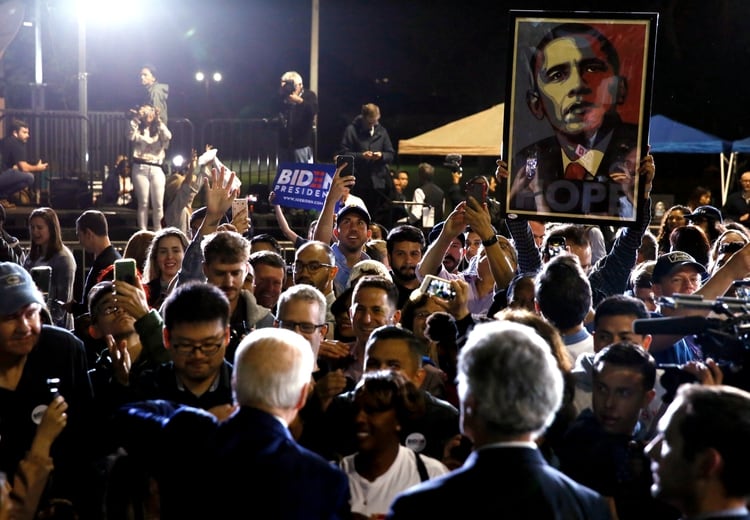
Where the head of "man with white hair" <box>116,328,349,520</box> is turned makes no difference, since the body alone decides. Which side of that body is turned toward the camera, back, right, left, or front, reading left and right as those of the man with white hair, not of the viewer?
back

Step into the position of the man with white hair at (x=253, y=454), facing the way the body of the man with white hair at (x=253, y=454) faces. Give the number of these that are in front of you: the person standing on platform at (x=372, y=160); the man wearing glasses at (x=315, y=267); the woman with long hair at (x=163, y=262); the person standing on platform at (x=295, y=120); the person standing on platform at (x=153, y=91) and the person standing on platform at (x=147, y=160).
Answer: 6

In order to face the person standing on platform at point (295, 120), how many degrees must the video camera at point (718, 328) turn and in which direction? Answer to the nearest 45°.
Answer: approximately 45° to its right

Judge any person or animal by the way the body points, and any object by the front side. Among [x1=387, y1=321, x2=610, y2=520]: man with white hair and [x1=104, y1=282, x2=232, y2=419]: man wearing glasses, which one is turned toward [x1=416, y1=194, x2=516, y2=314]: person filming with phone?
the man with white hair

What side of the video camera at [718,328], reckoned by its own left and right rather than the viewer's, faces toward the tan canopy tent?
right

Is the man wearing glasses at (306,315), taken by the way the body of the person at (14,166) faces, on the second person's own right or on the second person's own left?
on the second person's own right

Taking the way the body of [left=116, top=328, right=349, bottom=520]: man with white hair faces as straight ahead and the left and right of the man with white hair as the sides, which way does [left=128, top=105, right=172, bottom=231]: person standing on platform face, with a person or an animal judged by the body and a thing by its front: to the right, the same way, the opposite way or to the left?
the opposite way

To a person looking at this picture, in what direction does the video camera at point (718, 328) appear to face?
facing to the left of the viewer

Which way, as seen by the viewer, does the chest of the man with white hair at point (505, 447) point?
away from the camera

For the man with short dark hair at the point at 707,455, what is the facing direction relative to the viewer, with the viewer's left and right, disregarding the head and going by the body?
facing to the left of the viewer

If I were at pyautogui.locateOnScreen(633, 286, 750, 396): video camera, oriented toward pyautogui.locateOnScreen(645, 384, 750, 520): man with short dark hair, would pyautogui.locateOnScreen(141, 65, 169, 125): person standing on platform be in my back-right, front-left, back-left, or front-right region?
back-right

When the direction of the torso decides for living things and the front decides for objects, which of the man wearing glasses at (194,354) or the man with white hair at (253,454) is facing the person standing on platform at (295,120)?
the man with white hair

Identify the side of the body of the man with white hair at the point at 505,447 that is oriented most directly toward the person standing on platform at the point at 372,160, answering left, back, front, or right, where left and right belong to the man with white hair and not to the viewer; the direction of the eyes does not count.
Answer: front

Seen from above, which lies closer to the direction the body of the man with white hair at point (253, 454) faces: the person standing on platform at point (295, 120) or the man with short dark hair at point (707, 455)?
the person standing on platform

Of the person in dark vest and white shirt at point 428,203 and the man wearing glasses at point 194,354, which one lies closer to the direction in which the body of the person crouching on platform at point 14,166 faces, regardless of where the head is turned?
the person in dark vest and white shirt

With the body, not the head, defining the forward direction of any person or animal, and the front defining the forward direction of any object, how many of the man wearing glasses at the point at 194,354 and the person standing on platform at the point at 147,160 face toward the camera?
2

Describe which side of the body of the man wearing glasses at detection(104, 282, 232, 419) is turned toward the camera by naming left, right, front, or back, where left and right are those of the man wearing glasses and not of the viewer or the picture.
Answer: front

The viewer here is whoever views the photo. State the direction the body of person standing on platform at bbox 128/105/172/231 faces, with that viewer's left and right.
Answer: facing the viewer

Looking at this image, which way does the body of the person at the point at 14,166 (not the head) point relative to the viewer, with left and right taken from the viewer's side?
facing to the right of the viewer
